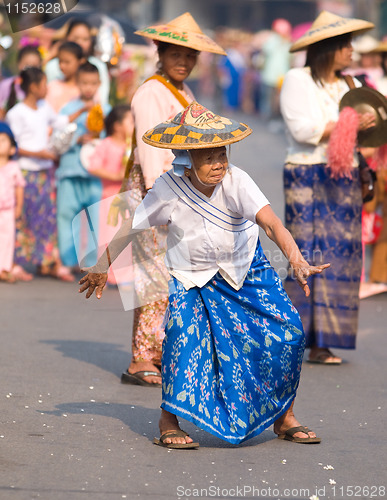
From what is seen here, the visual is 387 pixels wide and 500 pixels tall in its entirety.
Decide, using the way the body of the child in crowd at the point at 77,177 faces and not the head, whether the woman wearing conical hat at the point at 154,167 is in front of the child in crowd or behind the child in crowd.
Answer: in front

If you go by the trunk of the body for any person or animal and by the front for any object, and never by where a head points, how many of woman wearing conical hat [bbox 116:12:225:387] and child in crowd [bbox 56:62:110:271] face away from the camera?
0

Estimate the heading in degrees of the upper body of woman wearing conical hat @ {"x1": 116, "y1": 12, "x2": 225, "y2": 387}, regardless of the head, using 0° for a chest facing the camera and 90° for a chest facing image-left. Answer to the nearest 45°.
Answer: approximately 315°

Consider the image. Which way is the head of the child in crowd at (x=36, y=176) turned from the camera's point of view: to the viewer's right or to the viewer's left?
to the viewer's right

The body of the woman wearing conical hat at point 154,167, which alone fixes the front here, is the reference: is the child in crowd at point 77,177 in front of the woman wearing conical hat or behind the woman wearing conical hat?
behind

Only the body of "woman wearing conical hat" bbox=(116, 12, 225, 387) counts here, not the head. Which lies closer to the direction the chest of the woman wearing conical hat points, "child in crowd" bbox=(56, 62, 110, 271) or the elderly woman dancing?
the elderly woman dancing

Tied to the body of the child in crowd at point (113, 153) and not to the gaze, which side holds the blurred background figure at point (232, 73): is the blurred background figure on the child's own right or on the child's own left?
on the child's own left

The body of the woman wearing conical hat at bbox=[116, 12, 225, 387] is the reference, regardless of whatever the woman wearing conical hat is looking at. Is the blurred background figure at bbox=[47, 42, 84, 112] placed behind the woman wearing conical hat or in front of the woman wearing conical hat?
behind

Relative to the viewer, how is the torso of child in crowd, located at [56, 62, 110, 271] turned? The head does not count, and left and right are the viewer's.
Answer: facing the viewer and to the right of the viewer
